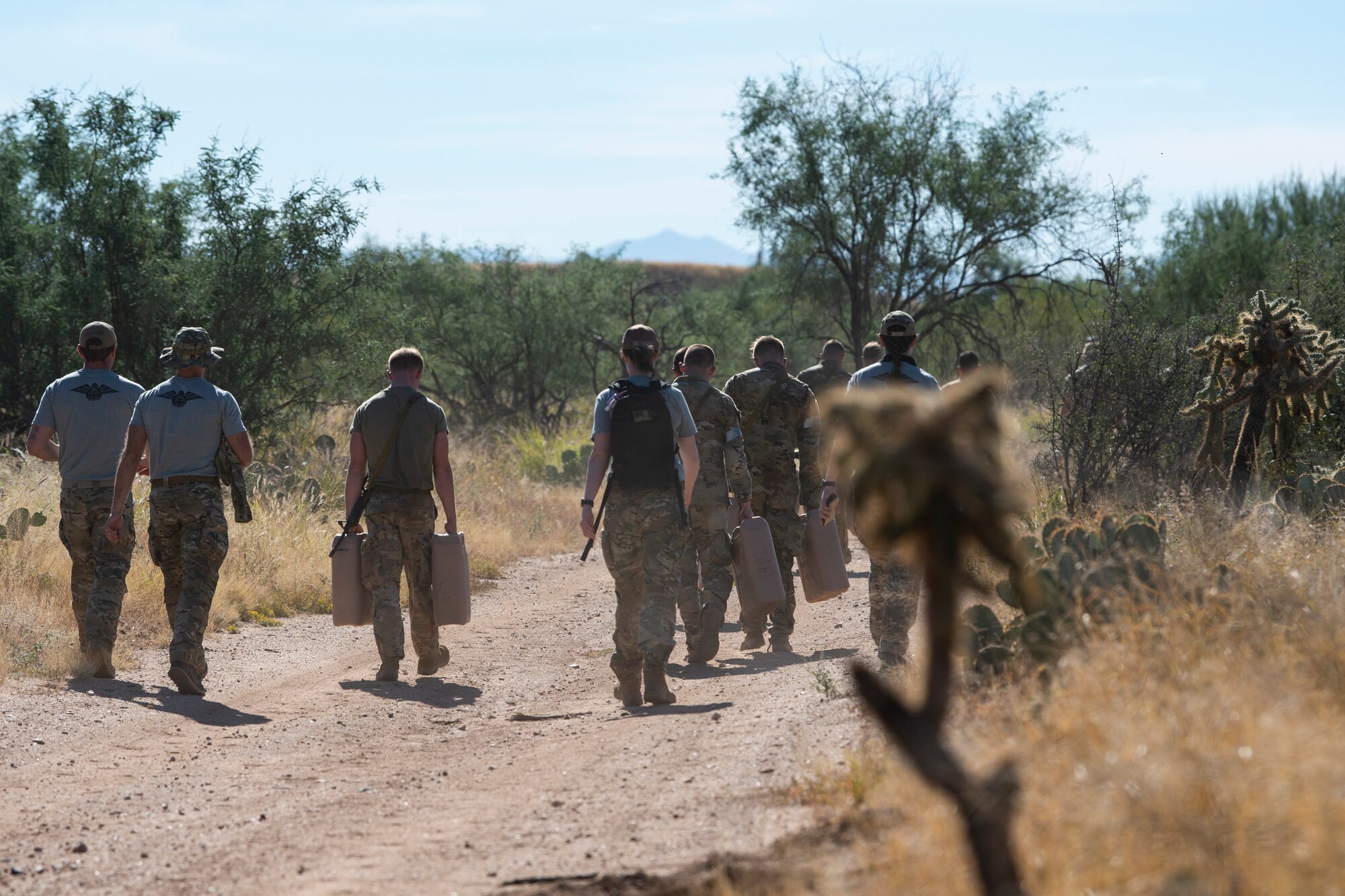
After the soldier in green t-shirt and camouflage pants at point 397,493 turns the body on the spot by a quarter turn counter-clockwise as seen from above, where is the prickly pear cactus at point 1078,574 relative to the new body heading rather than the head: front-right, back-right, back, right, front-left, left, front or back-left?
back-left

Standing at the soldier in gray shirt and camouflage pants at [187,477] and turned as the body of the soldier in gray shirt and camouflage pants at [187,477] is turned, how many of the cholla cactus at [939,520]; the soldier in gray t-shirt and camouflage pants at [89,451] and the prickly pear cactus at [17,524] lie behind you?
1

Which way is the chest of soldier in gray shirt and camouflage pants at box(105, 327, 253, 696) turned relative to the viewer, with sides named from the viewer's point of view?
facing away from the viewer

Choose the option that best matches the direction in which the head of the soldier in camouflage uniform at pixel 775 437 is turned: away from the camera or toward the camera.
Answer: away from the camera

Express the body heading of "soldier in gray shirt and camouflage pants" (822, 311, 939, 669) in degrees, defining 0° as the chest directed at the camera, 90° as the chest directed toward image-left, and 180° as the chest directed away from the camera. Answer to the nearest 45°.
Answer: approximately 180°

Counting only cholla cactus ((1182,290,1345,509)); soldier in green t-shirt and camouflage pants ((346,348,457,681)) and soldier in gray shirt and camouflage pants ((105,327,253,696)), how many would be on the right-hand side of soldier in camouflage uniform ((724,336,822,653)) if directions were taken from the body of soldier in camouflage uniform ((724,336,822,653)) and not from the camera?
1

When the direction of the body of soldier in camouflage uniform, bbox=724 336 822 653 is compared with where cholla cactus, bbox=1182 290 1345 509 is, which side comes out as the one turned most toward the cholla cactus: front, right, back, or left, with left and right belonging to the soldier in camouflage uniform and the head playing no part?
front

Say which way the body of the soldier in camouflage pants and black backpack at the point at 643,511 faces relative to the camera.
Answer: away from the camera

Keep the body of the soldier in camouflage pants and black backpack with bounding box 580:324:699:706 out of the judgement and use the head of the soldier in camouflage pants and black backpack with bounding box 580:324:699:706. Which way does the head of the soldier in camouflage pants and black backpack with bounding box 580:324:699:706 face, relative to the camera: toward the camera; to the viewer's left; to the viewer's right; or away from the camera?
away from the camera

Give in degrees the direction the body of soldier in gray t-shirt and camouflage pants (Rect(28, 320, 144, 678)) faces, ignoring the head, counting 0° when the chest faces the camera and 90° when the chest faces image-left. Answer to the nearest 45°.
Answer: approximately 180°

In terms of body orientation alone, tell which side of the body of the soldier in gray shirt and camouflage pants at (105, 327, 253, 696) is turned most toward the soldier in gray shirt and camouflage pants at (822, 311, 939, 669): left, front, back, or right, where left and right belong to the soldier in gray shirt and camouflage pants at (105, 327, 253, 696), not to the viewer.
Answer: right

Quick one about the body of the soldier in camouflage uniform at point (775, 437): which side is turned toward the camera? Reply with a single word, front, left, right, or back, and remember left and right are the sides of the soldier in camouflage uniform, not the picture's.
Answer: back

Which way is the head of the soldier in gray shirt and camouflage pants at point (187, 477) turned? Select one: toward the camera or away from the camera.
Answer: away from the camera
